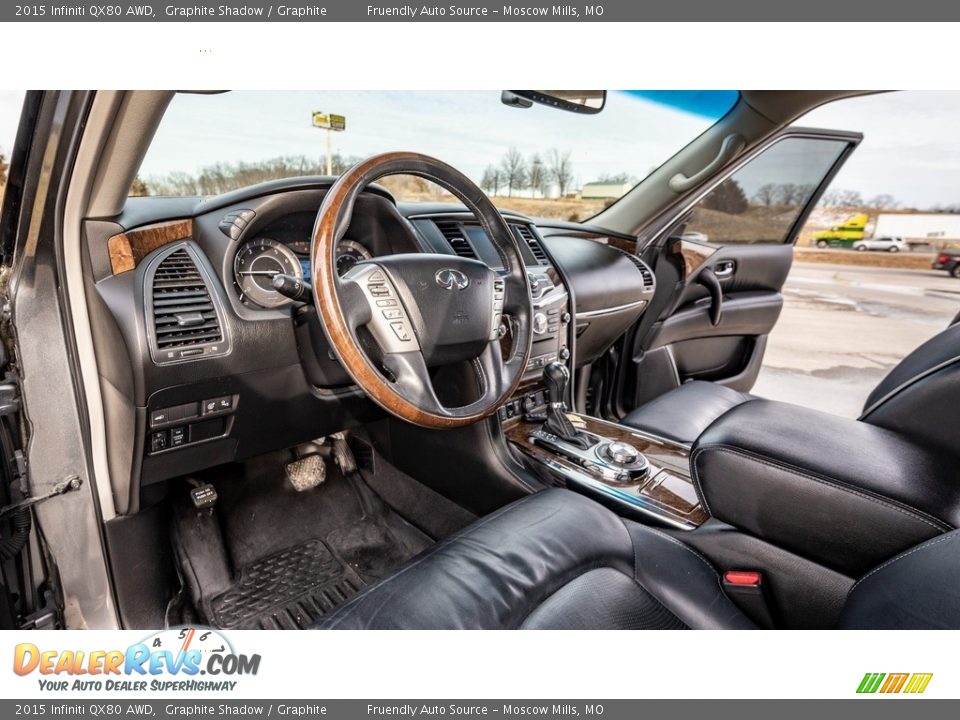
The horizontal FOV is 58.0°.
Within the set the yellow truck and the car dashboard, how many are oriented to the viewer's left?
1

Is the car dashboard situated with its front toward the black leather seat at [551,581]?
yes

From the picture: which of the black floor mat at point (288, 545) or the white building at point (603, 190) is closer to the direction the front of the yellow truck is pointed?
the white building

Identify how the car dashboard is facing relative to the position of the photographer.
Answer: facing the viewer and to the right of the viewer

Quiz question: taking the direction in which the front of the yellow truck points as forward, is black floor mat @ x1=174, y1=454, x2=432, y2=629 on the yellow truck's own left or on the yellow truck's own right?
on the yellow truck's own left

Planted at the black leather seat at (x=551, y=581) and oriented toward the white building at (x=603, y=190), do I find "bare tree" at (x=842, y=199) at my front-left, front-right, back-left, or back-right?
front-right

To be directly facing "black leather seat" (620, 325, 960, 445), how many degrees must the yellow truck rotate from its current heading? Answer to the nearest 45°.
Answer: approximately 90° to its left

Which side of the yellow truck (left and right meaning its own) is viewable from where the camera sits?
left

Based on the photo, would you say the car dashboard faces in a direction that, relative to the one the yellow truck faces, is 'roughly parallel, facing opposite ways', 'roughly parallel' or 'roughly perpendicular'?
roughly parallel, facing opposite ways

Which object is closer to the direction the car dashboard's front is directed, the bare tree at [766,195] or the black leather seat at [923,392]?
the black leather seat

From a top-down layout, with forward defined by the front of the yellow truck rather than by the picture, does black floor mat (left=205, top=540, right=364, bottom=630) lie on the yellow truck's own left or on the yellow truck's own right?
on the yellow truck's own left

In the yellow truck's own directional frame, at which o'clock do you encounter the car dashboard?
The car dashboard is roughly at 10 o'clock from the yellow truck.

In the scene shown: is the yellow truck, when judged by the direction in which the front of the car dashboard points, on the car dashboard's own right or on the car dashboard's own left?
on the car dashboard's own left
